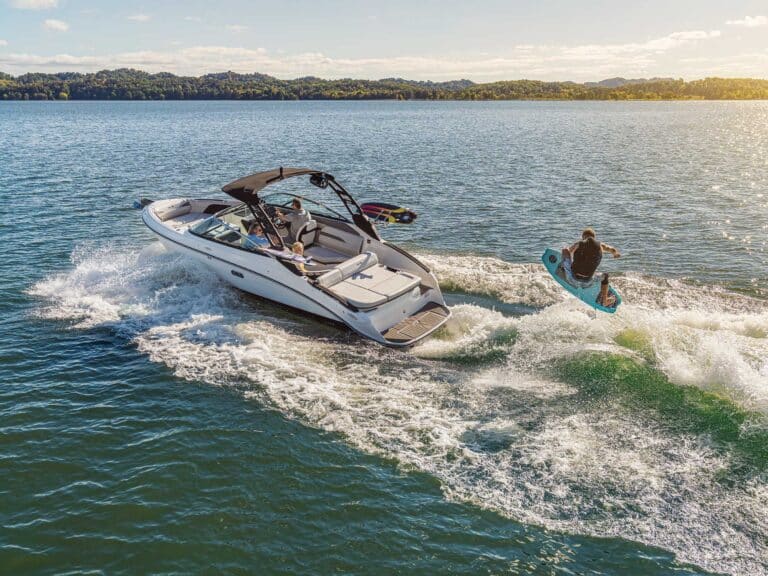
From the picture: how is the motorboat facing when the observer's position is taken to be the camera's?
facing away from the viewer and to the left of the viewer

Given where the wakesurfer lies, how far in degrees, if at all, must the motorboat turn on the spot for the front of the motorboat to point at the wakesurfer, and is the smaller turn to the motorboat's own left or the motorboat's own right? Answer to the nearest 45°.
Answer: approximately 180°

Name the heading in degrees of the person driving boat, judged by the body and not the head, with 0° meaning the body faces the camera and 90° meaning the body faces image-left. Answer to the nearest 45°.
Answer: approximately 135°

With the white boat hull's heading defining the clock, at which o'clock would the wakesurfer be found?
The wakesurfer is roughly at 5 o'clock from the white boat hull.

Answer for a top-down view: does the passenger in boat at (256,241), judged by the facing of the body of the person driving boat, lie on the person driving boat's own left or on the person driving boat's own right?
on the person driving boat's own left

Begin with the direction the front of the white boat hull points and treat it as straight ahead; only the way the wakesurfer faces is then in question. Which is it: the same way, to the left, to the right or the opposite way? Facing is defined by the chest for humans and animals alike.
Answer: to the right

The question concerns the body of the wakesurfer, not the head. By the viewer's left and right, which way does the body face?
facing away from the viewer

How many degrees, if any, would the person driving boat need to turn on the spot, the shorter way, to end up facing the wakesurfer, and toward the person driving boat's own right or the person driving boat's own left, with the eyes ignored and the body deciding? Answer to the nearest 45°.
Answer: approximately 180°

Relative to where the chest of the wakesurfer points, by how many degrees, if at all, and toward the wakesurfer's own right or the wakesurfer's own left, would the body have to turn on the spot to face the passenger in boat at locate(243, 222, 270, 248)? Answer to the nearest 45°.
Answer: approximately 90° to the wakesurfer's own left
